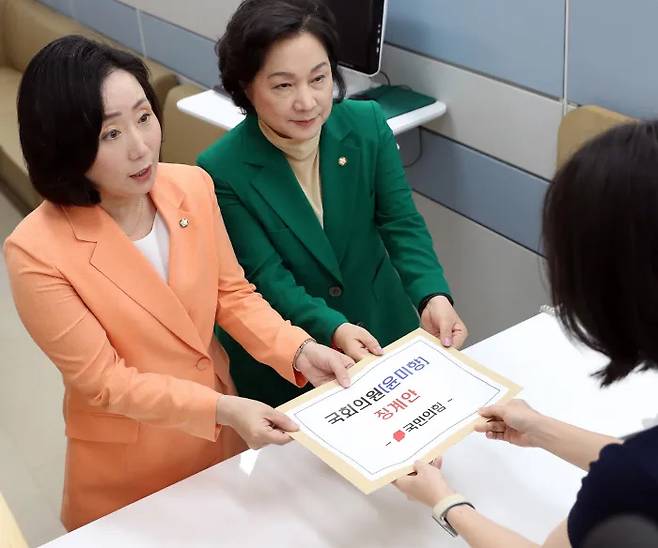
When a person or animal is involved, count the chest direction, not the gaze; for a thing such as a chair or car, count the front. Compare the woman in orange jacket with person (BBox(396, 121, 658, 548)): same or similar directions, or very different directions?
very different directions

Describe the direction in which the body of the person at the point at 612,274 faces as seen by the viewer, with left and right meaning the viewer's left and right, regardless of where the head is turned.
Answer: facing away from the viewer and to the left of the viewer

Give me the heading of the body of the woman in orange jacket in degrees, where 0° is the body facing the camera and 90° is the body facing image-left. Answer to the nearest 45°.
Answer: approximately 315°

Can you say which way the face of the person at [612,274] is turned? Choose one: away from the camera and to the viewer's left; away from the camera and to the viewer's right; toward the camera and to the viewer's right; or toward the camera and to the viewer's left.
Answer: away from the camera and to the viewer's left

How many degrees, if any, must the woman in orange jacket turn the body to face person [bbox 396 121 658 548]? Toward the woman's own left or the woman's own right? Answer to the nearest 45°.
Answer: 0° — they already face them

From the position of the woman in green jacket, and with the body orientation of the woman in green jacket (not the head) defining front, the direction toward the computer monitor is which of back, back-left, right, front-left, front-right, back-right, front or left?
back-left

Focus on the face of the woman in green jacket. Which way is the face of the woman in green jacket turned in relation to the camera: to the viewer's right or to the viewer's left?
to the viewer's right

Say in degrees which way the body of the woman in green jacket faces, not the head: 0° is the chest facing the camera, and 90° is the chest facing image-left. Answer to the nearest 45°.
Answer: approximately 315°
